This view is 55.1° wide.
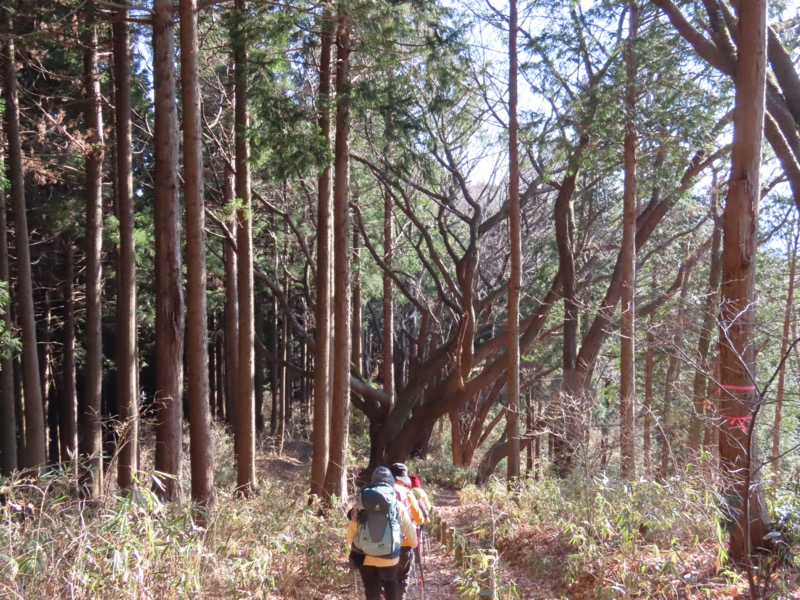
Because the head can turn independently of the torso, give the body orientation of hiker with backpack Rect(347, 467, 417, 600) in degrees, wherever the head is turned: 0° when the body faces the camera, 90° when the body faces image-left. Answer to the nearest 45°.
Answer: approximately 180°

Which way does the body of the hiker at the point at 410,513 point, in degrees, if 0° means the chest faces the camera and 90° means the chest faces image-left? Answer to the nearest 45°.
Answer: approximately 180°

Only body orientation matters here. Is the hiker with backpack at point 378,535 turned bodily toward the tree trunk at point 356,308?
yes

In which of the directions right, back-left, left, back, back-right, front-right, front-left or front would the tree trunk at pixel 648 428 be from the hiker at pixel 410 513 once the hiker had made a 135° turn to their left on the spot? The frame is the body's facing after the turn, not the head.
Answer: back

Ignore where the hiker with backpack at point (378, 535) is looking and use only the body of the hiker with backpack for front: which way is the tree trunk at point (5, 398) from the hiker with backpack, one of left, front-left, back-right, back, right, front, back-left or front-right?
front-left

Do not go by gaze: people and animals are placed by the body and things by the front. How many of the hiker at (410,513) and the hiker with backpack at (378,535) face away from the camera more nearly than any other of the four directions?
2

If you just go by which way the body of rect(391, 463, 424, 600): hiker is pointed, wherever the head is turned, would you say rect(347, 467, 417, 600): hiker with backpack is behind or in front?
behind

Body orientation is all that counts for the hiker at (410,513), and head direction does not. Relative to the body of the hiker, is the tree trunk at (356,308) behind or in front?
in front

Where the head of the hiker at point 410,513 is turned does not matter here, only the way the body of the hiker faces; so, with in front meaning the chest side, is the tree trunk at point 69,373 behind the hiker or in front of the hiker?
in front

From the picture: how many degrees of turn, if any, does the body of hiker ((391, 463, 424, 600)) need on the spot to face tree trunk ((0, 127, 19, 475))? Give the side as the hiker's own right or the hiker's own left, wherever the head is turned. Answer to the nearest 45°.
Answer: approximately 45° to the hiker's own left

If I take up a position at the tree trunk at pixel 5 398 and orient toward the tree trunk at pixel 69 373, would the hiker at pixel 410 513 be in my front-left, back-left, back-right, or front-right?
back-right

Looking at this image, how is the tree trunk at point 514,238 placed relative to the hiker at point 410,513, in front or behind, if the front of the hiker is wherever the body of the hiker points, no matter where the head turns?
in front
